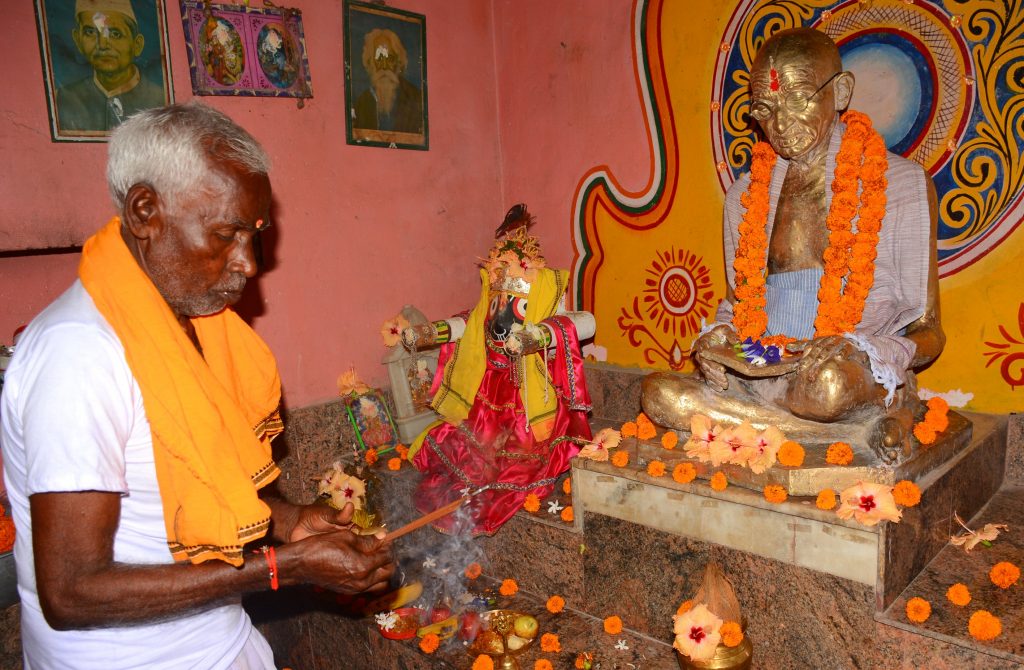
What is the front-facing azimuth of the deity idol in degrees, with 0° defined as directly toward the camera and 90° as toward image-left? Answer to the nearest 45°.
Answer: approximately 45°

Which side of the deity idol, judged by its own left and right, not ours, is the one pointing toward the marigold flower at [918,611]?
left

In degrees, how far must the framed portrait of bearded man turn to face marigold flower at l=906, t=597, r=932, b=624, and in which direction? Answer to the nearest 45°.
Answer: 0° — it already faces it

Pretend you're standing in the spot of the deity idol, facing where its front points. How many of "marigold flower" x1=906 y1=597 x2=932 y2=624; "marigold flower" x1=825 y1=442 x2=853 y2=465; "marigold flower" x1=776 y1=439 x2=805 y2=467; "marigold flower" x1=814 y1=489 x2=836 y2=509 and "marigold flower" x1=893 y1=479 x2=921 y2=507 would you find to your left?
5

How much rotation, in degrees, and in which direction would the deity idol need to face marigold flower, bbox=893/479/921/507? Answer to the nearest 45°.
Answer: approximately 90° to its left

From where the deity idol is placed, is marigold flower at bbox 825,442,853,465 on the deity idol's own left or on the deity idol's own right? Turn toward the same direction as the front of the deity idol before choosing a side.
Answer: on the deity idol's own left

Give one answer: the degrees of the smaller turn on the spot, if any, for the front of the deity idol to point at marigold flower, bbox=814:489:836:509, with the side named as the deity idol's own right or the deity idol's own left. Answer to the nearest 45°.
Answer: approximately 90° to the deity idol's own left

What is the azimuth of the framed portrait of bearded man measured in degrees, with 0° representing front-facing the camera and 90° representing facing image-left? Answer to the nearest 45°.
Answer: approximately 315°

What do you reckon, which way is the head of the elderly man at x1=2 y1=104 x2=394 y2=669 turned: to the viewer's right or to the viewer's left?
to the viewer's right

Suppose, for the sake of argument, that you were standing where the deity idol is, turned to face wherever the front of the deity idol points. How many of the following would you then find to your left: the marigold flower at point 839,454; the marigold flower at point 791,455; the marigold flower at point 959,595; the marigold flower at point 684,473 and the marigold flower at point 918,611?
5

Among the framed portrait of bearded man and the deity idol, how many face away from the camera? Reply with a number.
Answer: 0

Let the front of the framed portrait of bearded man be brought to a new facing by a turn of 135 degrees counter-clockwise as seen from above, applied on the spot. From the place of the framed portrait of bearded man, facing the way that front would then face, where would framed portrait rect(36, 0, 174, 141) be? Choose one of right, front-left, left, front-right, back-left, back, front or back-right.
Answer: back-left

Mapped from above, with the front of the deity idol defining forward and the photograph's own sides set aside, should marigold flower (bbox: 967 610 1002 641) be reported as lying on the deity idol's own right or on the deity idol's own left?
on the deity idol's own left

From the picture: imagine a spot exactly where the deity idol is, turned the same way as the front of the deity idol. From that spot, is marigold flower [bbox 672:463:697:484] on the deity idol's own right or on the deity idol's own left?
on the deity idol's own left
